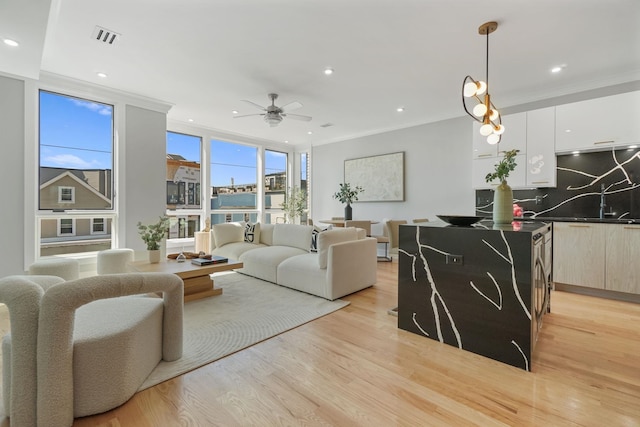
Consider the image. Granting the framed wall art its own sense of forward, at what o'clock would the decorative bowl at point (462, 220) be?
The decorative bowl is roughly at 10 o'clock from the framed wall art.

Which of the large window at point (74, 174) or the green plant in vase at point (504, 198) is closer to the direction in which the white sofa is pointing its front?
the large window

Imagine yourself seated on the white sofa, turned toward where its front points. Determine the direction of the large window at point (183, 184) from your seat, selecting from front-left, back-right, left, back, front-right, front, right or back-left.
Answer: right

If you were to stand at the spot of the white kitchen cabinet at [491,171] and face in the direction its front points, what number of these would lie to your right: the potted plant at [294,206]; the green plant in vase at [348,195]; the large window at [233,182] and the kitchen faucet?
3

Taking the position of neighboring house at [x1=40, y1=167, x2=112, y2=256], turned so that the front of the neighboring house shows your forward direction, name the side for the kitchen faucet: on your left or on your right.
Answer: on your left

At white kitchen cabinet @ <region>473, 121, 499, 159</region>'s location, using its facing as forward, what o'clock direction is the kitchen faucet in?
The kitchen faucet is roughly at 9 o'clock from the white kitchen cabinet.

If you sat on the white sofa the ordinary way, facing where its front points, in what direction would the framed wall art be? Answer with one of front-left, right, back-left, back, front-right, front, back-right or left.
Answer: back

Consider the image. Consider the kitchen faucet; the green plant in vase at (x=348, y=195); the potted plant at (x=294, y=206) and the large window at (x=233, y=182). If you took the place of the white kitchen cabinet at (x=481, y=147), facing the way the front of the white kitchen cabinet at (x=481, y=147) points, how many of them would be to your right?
3

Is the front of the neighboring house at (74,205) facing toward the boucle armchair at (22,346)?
yes

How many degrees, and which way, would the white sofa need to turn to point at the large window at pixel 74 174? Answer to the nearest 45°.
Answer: approximately 45° to its right

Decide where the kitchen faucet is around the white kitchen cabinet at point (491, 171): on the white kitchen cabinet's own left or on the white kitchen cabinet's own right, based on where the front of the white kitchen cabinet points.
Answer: on the white kitchen cabinet's own left

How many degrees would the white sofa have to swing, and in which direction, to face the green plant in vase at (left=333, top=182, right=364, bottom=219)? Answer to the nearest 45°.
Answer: approximately 135° to its right

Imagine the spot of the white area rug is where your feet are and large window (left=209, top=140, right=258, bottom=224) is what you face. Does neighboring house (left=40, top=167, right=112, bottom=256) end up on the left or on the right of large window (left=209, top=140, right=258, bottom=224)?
left
